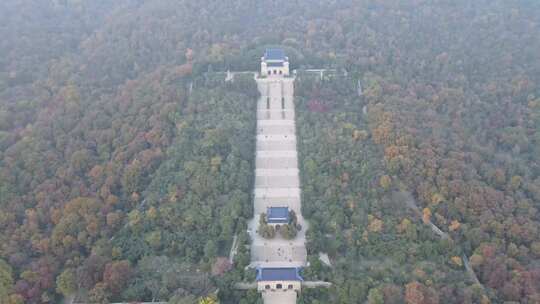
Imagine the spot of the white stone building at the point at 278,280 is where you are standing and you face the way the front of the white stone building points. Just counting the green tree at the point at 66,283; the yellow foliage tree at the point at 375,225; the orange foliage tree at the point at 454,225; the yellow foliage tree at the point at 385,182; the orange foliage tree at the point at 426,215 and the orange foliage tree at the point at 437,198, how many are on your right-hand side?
1

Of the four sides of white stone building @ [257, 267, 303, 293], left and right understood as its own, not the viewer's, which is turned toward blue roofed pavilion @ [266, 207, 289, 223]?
back

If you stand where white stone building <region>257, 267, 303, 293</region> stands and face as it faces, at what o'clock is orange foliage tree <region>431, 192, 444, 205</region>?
The orange foliage tree is roughly at 8 o'clock from the white stone building.

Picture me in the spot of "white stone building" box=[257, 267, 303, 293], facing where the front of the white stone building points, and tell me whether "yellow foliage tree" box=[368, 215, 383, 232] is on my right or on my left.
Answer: on my left

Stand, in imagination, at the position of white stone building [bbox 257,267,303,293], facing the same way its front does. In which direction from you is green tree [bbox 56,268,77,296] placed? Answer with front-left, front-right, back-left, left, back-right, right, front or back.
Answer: right

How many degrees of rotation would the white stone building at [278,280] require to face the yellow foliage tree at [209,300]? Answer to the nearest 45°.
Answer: approximately 45° to its right

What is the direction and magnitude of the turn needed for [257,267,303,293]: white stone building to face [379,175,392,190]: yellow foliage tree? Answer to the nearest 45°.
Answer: approximately 135° to its left

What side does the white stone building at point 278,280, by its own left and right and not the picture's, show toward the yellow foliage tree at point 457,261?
left

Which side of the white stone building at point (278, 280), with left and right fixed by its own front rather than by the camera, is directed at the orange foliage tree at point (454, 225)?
left

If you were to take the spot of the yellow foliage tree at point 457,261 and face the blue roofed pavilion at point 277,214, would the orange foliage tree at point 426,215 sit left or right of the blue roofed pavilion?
right

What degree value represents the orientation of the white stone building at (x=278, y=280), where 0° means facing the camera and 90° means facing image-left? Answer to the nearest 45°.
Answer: approximately 0°

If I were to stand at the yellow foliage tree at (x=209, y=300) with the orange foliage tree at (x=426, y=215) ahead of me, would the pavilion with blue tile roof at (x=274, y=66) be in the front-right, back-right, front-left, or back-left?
front-left
